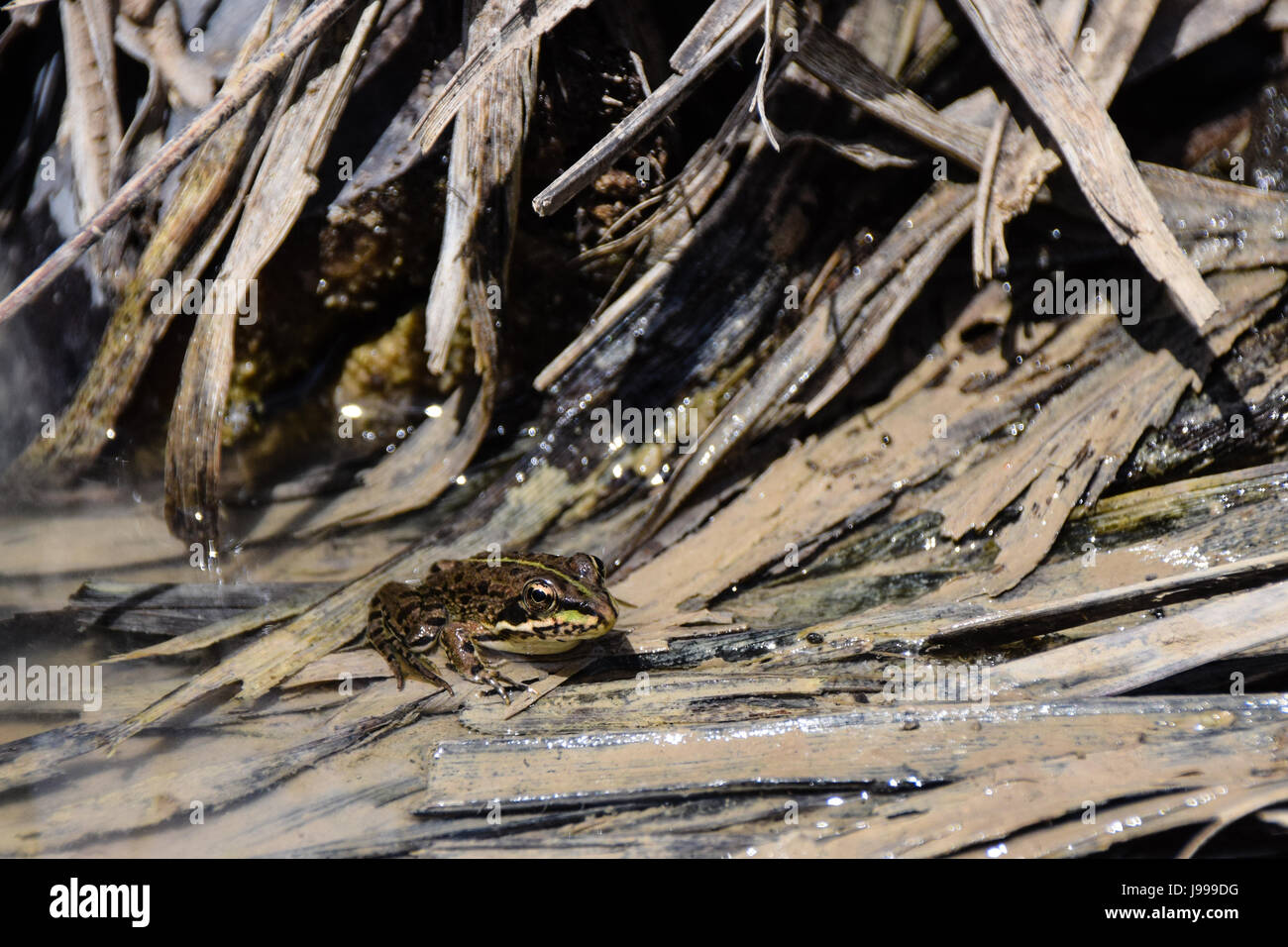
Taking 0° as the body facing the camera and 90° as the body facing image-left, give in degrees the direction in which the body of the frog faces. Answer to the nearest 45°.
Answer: approximately 315°
